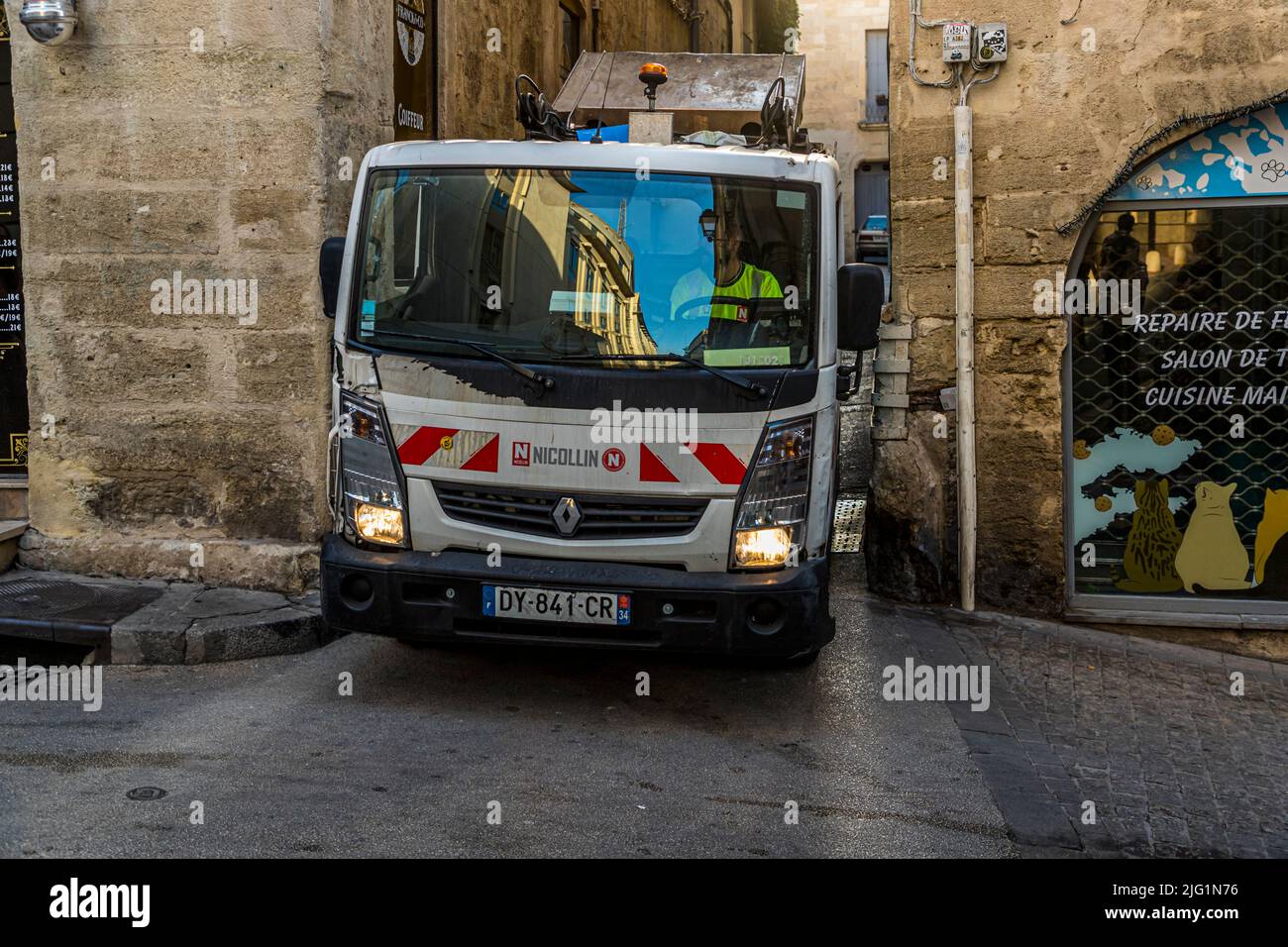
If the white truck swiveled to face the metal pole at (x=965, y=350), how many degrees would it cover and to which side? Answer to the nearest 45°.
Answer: approximately 135° to its left
